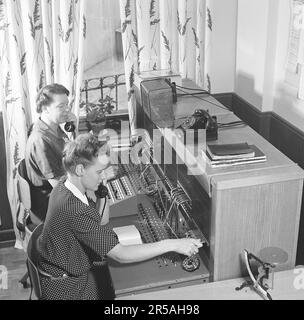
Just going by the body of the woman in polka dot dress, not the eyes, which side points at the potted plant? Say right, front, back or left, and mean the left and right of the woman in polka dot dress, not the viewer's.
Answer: left

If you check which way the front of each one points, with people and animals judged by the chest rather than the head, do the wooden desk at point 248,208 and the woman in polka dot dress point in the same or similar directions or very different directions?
very different directions

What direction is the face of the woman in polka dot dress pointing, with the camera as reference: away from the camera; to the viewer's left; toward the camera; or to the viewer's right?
to the viewer's right

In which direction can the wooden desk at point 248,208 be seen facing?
to the viewer's left

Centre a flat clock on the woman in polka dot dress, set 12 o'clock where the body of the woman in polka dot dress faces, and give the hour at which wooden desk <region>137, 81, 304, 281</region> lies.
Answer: The wooden desk is roughly at 12 o'clock from the woman in polka dot dress.

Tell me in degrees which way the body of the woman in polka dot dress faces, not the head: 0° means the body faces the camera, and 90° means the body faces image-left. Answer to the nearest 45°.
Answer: approximately 270°

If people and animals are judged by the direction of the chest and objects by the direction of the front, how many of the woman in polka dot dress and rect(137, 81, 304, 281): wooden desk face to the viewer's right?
1

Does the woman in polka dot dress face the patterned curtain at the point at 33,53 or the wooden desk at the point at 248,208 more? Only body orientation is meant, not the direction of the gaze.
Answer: the wooden desk
